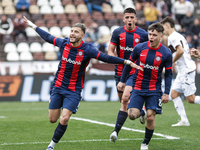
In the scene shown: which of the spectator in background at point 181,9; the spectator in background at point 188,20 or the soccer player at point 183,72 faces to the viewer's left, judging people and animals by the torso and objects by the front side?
the soccer player

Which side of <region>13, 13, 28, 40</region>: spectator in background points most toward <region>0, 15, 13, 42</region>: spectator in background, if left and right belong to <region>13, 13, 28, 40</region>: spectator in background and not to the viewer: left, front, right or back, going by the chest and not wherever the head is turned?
right

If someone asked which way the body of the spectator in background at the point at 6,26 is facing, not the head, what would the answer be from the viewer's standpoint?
toward the camera

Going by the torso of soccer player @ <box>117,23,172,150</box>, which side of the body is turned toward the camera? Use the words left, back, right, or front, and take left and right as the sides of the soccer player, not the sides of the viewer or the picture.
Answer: front

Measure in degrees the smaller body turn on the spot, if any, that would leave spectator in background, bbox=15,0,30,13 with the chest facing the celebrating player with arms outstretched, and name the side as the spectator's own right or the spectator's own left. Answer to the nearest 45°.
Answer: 0° — they already face them

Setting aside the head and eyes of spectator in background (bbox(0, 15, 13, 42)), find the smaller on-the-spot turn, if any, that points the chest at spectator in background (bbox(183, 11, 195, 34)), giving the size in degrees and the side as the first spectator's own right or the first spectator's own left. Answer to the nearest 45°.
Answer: approximately 90° to the first spectator's own left

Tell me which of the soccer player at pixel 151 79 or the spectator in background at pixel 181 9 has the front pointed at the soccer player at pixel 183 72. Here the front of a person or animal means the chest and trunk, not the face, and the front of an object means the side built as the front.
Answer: the spectator in background

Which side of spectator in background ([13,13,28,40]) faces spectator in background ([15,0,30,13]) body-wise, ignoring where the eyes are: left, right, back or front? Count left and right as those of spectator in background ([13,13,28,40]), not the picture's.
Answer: back

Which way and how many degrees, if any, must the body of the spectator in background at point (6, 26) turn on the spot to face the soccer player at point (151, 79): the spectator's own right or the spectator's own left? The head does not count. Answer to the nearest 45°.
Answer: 0° — they already face them

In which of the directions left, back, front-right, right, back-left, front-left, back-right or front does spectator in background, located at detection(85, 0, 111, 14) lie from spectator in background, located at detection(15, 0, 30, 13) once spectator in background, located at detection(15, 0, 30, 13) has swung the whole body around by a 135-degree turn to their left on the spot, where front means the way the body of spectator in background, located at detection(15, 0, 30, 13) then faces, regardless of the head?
front-right

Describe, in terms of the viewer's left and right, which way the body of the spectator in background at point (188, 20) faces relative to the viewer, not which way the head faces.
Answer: facing the viewer

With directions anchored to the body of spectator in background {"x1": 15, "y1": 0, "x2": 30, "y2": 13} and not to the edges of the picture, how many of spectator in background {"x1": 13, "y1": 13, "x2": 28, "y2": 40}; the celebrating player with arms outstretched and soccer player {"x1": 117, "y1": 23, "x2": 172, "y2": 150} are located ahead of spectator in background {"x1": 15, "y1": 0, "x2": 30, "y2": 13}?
3

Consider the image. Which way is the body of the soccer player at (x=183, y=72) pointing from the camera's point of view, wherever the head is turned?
to the viewer's left

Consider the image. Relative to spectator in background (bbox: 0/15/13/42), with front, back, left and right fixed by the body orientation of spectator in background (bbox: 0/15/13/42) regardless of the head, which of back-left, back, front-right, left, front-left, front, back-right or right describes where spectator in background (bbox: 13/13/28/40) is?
left

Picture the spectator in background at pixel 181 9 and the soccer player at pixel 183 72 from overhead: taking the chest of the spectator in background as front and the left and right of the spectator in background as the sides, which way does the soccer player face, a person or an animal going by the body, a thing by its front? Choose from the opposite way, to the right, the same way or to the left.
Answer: to the right
